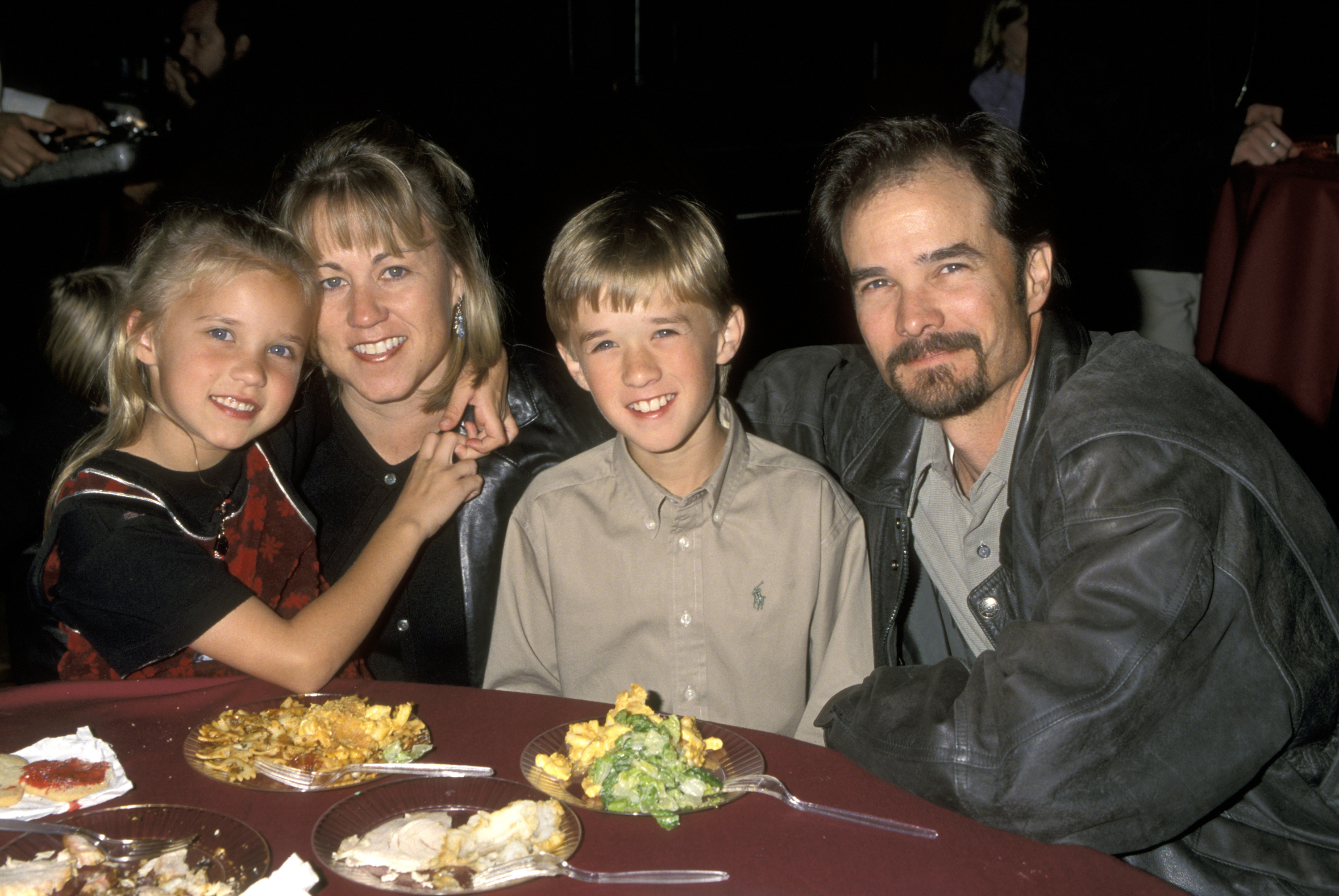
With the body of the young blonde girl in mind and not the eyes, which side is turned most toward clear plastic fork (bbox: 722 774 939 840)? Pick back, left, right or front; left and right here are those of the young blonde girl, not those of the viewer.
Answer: front

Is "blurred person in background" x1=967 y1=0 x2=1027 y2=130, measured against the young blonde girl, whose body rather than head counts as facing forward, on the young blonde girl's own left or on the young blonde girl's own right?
on the young blonde girl's own left

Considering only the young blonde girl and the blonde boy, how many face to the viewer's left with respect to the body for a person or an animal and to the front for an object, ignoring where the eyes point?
0

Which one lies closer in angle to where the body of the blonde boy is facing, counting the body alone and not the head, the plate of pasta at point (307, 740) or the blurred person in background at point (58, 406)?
the plate of pasta

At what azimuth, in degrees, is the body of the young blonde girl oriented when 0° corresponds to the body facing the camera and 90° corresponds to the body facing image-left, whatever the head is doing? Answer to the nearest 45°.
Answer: approximately 315°

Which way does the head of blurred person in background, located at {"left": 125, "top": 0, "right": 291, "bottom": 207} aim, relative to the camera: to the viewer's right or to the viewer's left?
to the viewer's left

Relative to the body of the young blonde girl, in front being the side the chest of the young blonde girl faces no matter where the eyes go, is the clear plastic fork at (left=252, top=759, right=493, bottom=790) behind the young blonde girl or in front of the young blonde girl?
in front
